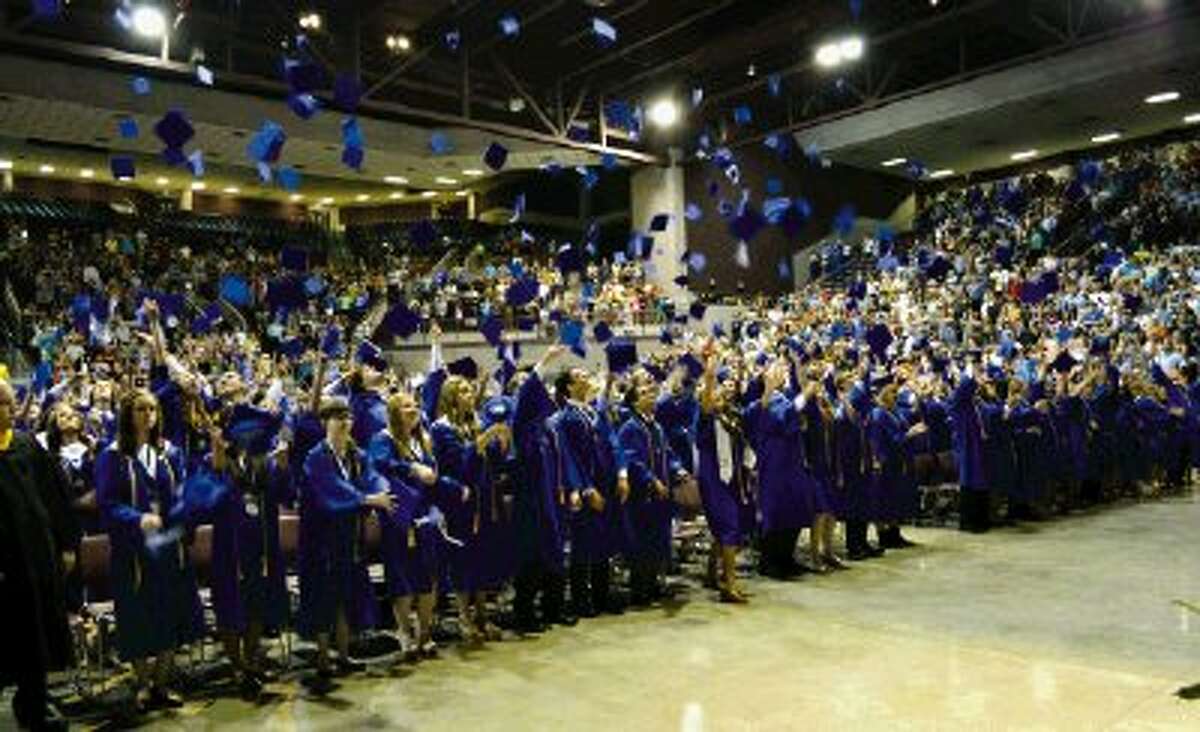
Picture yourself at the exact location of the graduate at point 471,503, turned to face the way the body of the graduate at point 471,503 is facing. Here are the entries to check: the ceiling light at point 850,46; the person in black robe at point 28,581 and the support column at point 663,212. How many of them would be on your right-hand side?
1

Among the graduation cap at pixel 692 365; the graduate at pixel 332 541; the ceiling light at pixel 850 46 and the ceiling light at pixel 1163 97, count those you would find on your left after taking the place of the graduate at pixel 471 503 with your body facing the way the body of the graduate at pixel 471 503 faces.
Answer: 3

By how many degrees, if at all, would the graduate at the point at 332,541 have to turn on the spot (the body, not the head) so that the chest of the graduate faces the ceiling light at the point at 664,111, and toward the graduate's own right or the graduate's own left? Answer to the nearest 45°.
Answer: approximately 90° to the graduate's own left

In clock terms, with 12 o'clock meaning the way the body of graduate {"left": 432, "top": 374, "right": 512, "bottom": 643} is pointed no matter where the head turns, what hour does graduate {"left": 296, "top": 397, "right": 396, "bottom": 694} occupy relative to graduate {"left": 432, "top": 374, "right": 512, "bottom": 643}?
graduate {"left": 296, "top": 397, "right": 396, "bottom": 694} is roughly at 3 o'clock from graduate {"left": 432, "top": 374, "right": 512, "bottom": 643}.

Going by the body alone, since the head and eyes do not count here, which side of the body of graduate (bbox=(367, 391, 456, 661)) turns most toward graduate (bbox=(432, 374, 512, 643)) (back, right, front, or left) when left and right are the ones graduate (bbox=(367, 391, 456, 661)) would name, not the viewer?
left

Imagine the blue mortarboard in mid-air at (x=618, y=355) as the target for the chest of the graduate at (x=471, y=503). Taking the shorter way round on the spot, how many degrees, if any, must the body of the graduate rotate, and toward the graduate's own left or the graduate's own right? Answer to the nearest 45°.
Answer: approximately 90° to the graduate's own left

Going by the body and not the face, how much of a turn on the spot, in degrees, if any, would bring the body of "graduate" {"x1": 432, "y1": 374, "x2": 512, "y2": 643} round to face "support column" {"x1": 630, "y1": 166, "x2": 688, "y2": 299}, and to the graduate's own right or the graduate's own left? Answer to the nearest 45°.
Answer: approximately 135° to the graduate's own left

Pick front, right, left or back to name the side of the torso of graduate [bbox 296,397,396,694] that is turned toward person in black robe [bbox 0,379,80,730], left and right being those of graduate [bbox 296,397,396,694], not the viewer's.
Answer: right
